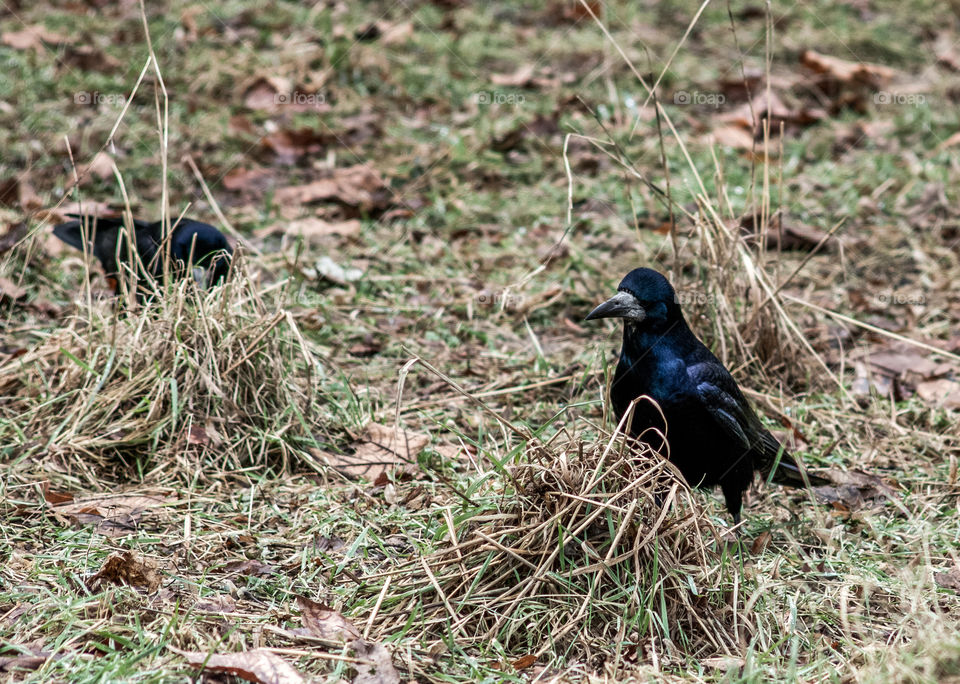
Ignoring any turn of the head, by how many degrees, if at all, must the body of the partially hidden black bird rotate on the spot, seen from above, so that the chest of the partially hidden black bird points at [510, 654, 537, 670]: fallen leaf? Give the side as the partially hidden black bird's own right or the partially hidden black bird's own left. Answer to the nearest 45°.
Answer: approximately 90° to the partially hidden black bird's own right

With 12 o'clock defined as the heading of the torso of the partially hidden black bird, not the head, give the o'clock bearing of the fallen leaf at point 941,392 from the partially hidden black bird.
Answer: The fallen leaf is roughly at 1 o'clock from the partially hidden black bird.

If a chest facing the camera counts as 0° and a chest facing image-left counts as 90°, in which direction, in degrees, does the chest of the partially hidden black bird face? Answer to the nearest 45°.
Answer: approximately 270°

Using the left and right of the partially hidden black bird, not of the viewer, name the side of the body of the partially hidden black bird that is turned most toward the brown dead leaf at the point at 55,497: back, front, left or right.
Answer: right

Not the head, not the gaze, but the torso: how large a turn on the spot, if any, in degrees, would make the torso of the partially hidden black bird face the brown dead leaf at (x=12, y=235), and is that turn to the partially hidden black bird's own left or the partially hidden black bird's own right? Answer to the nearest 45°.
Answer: approximately 135° to the partially hidden black bird's own left

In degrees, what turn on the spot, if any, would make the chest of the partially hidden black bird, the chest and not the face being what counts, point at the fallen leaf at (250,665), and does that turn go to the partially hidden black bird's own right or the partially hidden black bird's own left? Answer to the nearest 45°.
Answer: approximately 90° to the partially hidden black bird's own right

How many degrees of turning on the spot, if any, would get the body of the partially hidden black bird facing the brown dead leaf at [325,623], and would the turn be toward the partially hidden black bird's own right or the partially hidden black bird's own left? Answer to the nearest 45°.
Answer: approximately 90° to the partially hidden black bird's own right

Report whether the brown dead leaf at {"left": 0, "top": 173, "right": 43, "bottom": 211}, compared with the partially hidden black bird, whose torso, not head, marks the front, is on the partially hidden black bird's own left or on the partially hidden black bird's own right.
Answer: on the partially hidden black bird's own left

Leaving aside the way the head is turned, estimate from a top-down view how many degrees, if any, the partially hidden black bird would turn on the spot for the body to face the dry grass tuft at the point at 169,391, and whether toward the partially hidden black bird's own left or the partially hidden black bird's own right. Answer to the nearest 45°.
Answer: approximately 90° to the partially hidden black bird's own right
